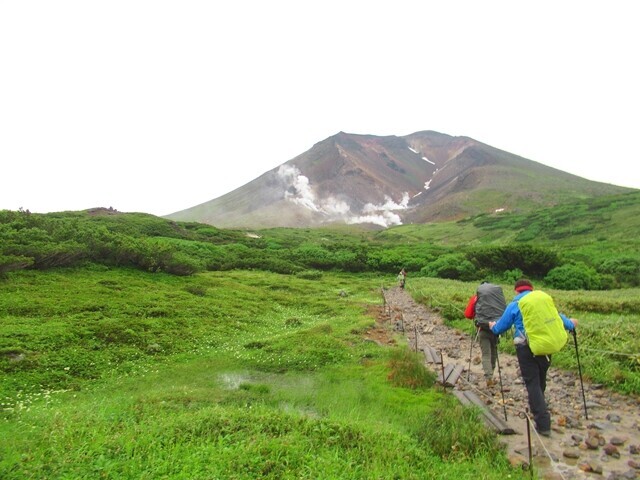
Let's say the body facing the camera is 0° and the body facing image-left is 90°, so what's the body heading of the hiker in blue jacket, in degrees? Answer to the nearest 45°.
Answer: approximately 135°

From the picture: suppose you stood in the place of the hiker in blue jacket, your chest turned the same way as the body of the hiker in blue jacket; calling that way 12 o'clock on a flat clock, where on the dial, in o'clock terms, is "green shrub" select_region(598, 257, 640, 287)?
The green shrub is roughly at 2 o'clock from the hiker in blue jacket.

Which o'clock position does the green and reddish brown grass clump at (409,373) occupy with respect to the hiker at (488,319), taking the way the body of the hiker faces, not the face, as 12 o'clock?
The green and reddish brown grass clump is roughly at 10 o'clock from the hiker.

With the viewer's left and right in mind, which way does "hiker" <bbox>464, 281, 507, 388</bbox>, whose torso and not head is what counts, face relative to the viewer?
facing away from the viewer and to the left of the viewer

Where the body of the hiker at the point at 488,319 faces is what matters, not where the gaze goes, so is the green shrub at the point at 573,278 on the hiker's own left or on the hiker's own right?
on the hiker's own right
